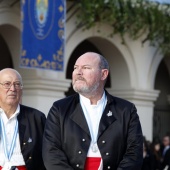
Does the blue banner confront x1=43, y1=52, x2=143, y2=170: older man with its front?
yes

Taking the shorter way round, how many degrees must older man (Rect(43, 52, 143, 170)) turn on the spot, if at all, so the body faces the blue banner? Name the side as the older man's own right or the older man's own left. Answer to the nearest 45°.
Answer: approximately 180°

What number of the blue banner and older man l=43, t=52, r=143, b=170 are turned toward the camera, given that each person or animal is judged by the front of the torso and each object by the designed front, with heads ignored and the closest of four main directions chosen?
2

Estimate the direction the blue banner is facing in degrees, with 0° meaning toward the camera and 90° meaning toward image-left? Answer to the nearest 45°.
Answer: approximately 0°

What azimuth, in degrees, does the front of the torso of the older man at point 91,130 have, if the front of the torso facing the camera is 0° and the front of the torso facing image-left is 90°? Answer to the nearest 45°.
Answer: approximately 0°

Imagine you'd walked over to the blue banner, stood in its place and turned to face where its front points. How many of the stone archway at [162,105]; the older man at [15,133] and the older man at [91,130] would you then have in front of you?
2

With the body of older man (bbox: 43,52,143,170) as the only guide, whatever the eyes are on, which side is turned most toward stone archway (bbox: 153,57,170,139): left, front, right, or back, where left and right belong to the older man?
back

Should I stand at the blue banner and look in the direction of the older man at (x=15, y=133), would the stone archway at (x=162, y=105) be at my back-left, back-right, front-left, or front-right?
back-left
